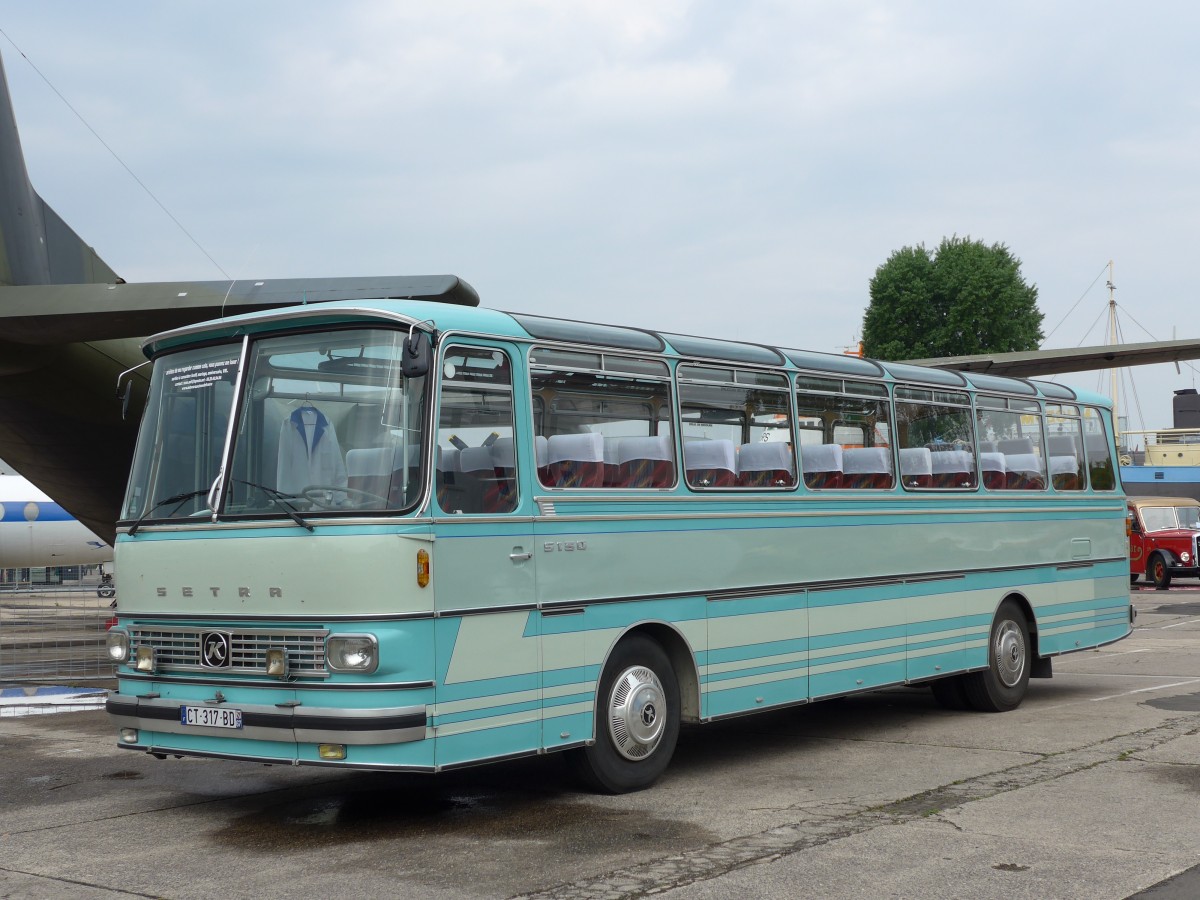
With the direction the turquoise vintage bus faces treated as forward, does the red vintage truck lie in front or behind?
behind

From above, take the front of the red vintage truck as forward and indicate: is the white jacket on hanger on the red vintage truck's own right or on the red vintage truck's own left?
on the red vintage truck's own right

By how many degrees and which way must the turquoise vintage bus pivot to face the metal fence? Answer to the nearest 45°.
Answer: approximately 90° to its right

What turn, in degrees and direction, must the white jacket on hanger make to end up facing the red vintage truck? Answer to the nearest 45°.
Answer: approximately 135° to its left

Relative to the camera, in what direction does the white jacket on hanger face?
facing the viewer

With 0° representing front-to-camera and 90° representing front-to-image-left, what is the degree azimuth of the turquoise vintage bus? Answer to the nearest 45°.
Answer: approximately 45°

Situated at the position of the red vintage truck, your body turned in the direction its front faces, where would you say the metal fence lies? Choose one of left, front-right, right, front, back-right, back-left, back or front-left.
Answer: right

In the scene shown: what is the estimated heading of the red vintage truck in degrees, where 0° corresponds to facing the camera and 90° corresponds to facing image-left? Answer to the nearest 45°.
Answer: approximately 315°

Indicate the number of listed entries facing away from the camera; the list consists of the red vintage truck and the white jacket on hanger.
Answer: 0
